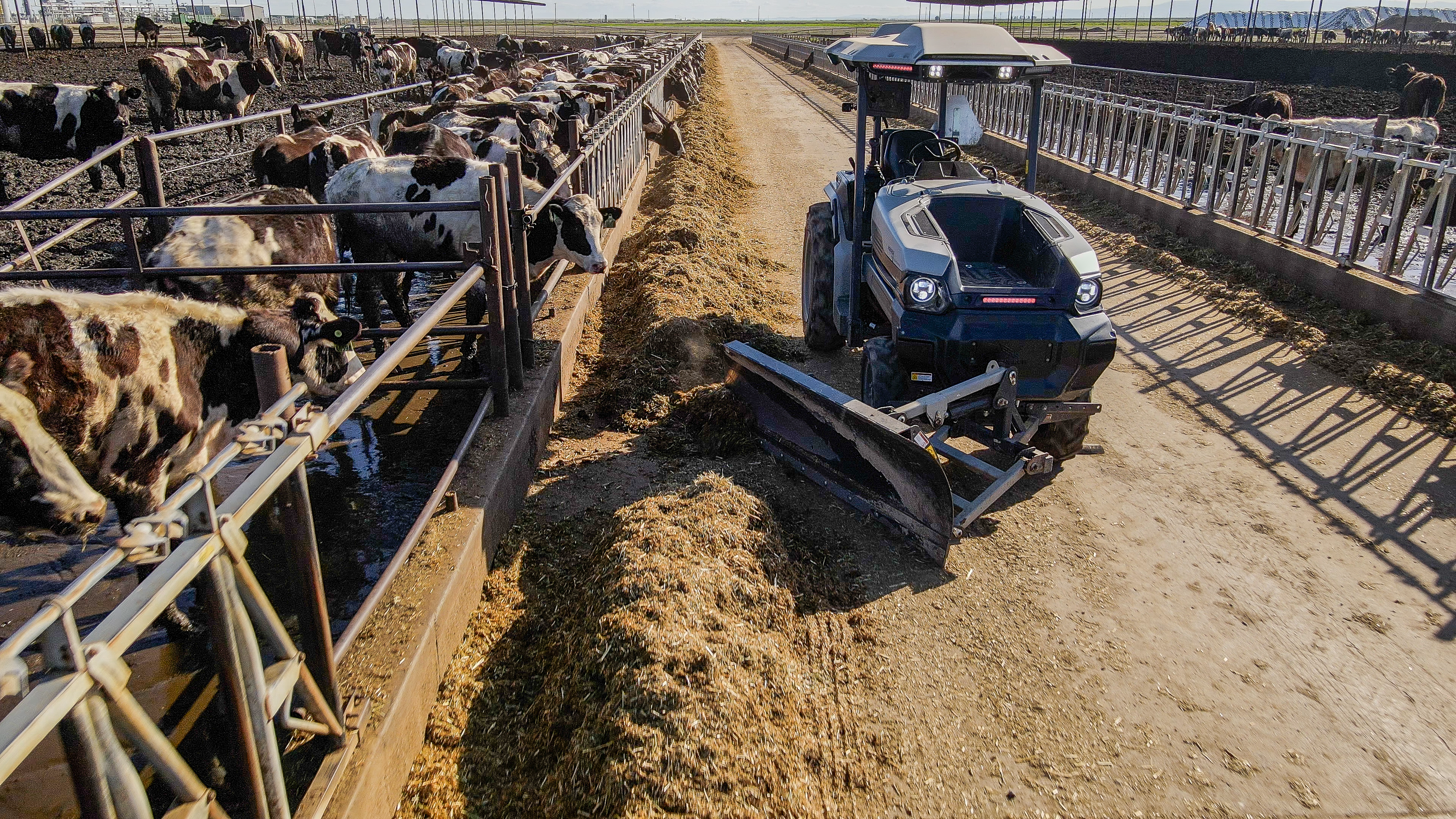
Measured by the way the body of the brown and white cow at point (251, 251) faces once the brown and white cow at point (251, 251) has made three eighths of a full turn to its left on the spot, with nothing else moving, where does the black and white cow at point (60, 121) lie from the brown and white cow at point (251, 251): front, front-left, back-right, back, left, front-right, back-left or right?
front-right

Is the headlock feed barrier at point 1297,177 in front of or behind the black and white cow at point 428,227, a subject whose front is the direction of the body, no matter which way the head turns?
in front

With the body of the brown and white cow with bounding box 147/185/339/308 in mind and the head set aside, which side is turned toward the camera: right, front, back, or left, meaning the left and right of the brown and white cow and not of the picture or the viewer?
right

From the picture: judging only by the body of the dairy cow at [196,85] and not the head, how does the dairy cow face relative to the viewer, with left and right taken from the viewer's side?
facing to the right of the viewer

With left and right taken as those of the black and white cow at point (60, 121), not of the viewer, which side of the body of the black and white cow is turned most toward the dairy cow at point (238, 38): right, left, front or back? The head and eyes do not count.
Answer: left

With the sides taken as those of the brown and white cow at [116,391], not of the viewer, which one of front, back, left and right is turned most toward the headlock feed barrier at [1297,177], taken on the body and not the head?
front

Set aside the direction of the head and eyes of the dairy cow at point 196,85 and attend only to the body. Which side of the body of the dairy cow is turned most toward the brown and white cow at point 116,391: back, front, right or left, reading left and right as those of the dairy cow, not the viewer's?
right

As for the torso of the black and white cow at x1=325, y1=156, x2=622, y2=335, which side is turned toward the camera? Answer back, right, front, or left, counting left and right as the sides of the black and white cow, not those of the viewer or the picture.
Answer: right

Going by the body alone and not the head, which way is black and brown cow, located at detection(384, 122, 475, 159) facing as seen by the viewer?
to the viewer's right

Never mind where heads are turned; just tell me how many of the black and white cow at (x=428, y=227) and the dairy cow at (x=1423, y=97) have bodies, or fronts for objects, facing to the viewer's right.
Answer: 1
